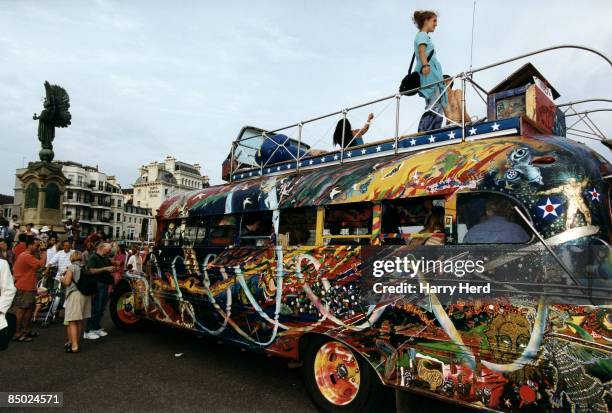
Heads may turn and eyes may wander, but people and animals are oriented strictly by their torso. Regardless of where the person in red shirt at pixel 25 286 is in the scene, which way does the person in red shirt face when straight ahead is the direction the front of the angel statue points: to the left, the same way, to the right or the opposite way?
the opposite way

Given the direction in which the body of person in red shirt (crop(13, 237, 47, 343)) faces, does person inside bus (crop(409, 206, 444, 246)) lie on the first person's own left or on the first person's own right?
on the first person's own right

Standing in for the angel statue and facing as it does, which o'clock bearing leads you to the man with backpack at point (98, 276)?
The man with backpack is roughly at 9 o'clock from the angel statue.

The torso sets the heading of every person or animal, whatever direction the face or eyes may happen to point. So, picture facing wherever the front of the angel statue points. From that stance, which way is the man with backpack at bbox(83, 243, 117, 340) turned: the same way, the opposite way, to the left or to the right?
the opposite way

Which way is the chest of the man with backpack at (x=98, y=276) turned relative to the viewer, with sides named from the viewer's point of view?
facing to the right of the viewer

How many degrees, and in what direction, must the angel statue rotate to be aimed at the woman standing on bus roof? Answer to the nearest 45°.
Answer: approximately 90° to its left

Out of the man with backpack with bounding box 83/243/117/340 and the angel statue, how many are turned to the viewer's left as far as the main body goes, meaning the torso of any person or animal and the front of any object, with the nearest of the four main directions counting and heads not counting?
1

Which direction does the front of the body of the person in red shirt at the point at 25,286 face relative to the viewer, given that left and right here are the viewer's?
facing to the right of the viewer
